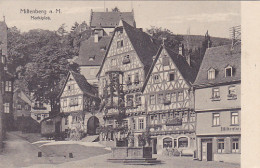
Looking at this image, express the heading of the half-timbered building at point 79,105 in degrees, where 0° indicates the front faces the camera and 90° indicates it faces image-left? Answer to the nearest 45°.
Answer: approximately 45°

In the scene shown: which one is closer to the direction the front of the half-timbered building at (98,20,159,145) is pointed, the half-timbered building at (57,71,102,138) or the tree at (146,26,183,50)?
the half-timbered building

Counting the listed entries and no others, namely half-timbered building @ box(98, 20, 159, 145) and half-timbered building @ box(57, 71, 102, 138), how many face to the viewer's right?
0

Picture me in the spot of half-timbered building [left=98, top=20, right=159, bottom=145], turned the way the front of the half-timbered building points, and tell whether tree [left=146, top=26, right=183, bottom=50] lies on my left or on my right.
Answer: on my left

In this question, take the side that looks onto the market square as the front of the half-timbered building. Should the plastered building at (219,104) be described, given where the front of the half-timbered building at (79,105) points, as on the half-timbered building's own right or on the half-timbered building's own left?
on the half-timbered building's own left

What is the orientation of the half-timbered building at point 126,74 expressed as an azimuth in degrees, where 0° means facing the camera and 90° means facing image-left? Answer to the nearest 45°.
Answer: approximately 45°
